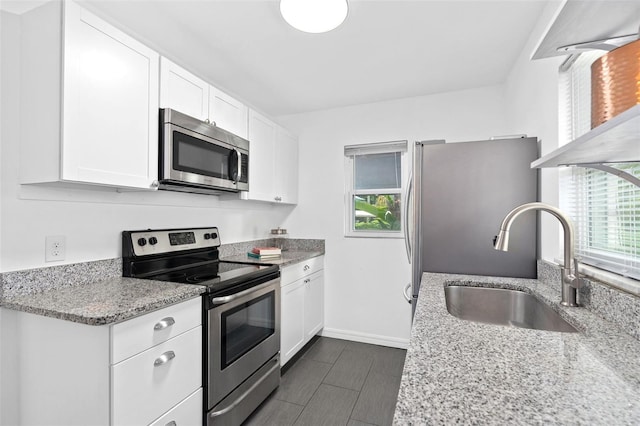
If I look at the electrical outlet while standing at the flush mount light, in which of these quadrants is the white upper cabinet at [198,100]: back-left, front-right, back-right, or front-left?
front-right

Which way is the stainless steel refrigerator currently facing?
to the viewer's left

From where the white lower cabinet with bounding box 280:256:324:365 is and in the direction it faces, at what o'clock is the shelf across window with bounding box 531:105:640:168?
The shelf across window is roughly at 1 o'clock from the white lower cabinet.

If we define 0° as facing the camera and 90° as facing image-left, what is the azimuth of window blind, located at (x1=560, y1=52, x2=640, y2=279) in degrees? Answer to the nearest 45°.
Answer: approximately 45°

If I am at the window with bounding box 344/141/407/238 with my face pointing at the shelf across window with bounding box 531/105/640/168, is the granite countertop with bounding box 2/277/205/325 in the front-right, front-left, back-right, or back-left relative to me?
front-right

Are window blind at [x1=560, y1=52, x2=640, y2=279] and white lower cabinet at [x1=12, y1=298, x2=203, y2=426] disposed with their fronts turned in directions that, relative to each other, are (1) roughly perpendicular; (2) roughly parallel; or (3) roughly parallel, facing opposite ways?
roughly parallel, facing opposite ways

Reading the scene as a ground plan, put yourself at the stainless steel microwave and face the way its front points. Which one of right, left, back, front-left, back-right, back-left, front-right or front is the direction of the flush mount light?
front

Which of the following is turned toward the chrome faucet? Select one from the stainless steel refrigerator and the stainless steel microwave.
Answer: the stainless steel microwave

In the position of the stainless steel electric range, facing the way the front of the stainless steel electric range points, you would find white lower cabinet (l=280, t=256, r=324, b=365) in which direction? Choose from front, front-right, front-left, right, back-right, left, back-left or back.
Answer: left

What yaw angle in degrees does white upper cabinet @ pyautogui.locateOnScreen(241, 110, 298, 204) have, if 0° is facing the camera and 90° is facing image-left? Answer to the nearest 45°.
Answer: approximately 315°

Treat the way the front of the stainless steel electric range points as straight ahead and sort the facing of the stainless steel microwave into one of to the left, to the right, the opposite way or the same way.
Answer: the same way

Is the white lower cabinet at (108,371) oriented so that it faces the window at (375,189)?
no

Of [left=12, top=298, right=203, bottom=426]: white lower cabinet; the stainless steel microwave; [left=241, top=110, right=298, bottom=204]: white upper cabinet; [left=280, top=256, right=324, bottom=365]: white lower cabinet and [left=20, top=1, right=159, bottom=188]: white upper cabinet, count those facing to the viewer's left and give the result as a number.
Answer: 0

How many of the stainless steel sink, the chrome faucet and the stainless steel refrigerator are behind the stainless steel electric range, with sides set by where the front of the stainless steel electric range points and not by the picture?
0
